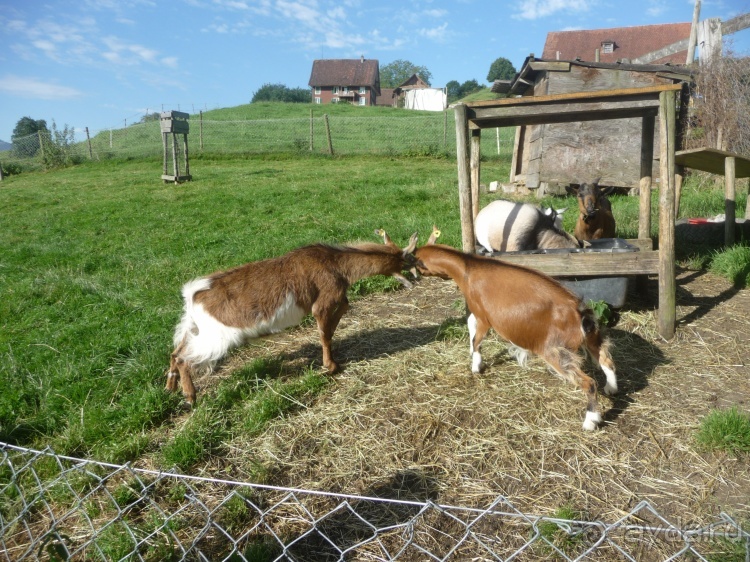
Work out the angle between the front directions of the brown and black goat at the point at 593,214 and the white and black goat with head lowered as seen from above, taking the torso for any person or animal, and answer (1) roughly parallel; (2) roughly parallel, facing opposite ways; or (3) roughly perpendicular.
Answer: roughly perpendicular

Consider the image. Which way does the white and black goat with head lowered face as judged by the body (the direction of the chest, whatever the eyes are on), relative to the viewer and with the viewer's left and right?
facing to the right of the viewer

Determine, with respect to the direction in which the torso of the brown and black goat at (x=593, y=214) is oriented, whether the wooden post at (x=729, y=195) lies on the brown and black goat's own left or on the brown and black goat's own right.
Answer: on the brown and black goat's own left

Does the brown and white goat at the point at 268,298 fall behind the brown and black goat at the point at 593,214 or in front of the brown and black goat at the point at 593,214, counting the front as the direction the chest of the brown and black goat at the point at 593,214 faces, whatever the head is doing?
in front

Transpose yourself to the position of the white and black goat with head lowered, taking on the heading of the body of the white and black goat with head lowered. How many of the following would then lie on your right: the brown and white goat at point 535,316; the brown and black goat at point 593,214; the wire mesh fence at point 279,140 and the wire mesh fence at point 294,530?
2

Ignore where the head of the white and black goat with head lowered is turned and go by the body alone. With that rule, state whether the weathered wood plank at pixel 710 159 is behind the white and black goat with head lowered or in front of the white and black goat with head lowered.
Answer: in front

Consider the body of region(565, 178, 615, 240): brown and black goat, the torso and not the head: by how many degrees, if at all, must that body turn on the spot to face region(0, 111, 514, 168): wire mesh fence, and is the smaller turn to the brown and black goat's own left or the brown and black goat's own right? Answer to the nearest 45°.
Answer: approximately 135° to the brown and black goat's own right

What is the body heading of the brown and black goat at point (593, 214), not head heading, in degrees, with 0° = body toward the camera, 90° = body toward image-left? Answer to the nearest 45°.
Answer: approximately 0°

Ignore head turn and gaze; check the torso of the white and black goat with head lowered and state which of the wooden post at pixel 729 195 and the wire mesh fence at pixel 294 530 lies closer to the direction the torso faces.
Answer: the wooden post
